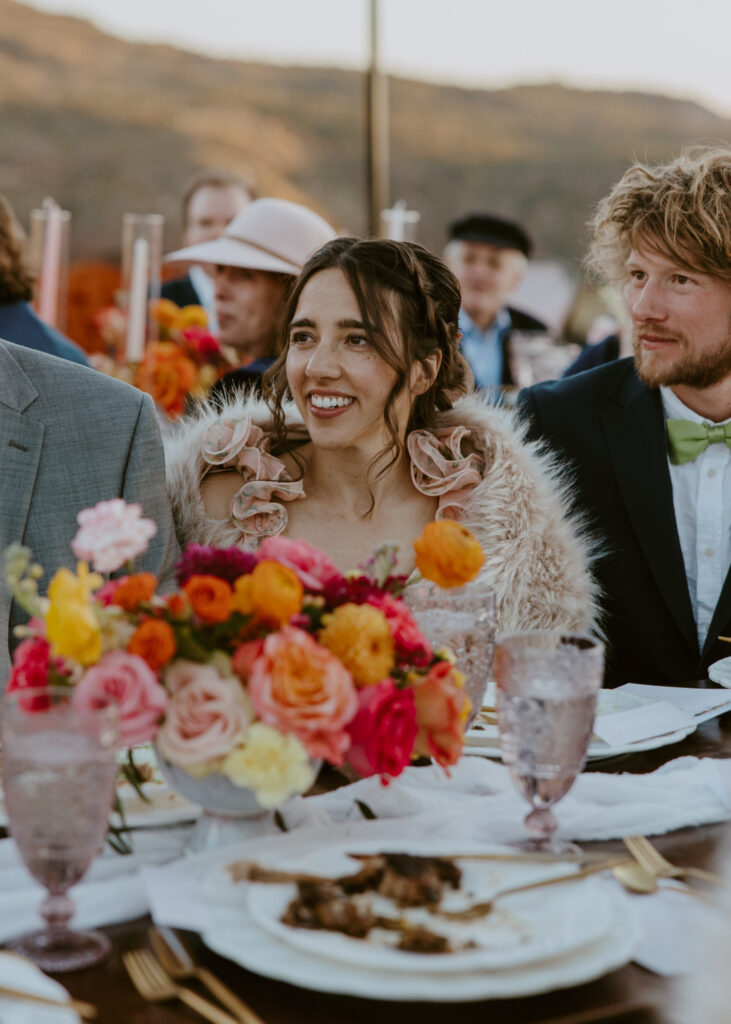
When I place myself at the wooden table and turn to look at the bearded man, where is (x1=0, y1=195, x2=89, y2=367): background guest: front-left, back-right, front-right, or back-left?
front-left

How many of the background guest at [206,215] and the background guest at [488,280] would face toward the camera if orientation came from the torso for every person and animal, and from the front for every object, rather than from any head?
2

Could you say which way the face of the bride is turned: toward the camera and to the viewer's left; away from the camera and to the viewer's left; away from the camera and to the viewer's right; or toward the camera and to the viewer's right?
toward the camera and to the viewer's left

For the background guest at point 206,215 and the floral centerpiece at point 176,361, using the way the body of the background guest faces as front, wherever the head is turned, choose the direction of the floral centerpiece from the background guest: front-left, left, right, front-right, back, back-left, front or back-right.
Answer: front

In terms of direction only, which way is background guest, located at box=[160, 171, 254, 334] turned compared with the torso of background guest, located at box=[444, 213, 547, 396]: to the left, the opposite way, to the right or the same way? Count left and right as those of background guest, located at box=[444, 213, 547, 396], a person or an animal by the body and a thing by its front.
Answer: the same way

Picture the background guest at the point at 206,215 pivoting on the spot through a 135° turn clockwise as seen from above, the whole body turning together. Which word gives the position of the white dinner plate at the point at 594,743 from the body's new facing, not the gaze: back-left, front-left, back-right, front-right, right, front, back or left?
back-left

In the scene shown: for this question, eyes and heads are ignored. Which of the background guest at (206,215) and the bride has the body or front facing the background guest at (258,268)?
the background guest at (206,215)

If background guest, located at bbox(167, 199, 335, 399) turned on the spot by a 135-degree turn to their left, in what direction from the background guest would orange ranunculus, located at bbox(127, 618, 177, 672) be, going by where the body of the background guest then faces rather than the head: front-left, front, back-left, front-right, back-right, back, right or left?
right

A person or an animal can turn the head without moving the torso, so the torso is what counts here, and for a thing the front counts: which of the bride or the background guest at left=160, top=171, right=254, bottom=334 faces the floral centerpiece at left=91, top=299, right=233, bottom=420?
the background guest

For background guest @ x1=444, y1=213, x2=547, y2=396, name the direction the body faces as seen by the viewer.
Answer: toward the camera

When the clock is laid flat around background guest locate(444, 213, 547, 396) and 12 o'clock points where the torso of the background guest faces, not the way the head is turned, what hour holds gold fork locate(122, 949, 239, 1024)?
The gold fork is roughly at 12 o'clock from the background guest.

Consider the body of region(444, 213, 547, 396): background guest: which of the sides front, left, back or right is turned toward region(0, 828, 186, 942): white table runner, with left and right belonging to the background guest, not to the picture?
front

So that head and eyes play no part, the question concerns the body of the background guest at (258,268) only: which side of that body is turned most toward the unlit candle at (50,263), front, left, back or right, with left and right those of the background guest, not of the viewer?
right

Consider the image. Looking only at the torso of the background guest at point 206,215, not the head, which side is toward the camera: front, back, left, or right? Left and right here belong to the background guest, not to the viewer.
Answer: front

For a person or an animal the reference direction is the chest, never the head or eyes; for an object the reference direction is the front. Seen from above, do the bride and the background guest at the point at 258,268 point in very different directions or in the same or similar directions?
same or similar directions

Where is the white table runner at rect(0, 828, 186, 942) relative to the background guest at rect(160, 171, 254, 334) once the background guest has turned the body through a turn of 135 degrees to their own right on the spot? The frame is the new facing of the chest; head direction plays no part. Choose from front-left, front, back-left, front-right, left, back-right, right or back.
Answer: back-left

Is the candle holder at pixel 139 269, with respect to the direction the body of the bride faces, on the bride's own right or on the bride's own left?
on the bride's own right

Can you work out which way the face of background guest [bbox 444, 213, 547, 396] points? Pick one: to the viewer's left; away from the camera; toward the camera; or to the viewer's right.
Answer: toward the camera
